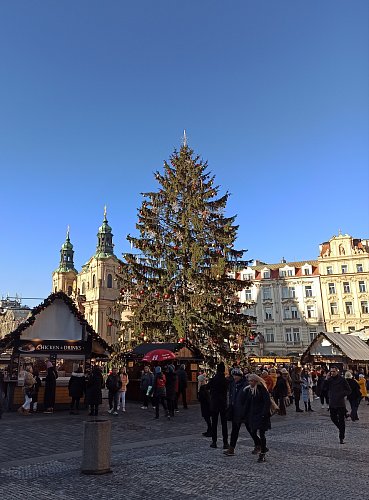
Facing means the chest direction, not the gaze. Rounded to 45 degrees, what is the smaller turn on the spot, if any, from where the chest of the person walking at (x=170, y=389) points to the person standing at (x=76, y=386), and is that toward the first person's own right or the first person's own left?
approximately 90° to the first person's own left

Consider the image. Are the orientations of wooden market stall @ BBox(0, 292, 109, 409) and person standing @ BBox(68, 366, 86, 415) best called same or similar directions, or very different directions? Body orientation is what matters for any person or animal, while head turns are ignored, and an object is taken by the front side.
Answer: very different directions

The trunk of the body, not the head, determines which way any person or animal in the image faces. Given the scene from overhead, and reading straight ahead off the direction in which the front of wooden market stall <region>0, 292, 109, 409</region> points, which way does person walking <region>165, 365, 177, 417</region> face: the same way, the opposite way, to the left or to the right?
the opposite way

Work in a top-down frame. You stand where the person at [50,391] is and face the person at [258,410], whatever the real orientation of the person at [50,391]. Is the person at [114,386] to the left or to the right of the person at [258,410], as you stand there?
left

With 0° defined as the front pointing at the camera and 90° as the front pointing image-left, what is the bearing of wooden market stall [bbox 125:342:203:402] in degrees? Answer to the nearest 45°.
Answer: approximately 0°

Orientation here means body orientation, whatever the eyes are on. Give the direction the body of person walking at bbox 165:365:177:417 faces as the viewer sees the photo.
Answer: away from the camera

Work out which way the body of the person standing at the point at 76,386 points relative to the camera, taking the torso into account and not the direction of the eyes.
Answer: away from the camera

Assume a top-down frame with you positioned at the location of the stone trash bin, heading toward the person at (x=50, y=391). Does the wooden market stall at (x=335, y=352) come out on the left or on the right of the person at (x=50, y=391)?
right

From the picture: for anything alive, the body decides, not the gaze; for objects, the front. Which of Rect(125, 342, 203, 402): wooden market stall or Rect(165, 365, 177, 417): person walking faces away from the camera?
the person walking
